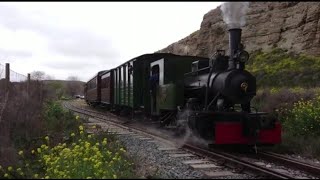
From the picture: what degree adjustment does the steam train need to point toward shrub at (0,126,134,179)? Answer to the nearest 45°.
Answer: approximately 90° to its right

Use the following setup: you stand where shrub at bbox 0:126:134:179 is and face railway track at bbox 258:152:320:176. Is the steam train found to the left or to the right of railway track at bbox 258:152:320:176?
left

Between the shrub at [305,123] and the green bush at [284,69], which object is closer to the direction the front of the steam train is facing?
the shrub

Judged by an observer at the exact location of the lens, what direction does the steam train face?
facing the viewer and to the right of the viewer

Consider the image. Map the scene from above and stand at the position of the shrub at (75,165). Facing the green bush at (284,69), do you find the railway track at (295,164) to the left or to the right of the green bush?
right

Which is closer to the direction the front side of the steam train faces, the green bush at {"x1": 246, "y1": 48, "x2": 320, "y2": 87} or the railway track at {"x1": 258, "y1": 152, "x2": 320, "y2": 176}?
the railway track

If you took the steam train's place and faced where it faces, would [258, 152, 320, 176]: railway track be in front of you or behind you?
in front

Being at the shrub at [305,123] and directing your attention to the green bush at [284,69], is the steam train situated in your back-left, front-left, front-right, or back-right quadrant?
front-left

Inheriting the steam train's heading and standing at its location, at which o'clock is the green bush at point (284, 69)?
The green bush is roughly at 8 o'clock from the steam train.
